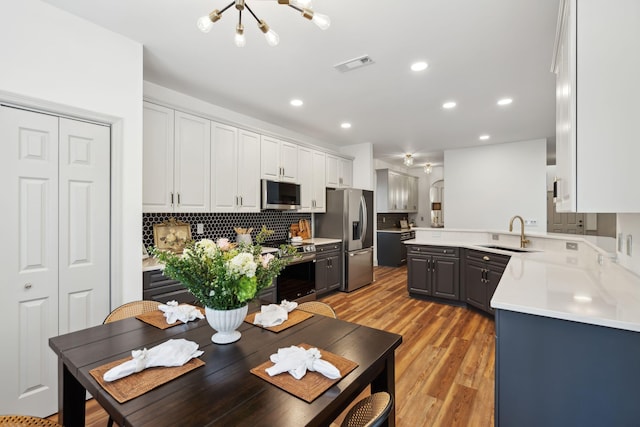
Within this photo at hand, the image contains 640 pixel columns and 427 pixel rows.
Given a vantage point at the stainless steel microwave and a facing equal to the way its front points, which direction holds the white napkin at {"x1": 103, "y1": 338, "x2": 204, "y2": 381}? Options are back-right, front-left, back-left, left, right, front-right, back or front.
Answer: front-right

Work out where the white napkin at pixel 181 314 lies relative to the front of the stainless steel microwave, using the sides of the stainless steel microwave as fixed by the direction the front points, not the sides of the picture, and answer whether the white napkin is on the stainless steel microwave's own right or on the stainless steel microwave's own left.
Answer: on the stainless steel microwave's own right

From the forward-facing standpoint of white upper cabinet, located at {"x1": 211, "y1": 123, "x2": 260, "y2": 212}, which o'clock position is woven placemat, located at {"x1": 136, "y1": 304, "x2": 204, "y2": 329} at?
The woven placemat is roughly at 2 o'clock from the white upper cabinet.

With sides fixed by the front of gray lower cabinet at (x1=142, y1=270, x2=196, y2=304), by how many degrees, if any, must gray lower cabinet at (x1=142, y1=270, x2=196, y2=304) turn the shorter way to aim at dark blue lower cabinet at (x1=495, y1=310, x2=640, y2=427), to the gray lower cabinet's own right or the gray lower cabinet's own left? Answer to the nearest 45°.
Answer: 0° — it already faces it

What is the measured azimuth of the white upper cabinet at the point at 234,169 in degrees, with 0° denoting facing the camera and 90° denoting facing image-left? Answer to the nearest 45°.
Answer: approximately 315°

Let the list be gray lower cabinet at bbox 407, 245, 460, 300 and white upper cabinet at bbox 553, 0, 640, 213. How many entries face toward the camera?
1

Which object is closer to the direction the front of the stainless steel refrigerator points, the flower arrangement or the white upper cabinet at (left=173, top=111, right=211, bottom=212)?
the flower arrangement

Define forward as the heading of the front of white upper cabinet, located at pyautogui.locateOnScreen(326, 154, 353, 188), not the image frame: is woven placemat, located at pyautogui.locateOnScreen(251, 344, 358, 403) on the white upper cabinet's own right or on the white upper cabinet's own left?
on the white upper cabinet's own right

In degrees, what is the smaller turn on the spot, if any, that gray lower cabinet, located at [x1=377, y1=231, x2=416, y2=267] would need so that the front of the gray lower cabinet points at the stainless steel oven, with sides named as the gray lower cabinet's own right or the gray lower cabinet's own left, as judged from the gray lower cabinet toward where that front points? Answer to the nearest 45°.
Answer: approximately 45° to the gray lower cabinet's own right

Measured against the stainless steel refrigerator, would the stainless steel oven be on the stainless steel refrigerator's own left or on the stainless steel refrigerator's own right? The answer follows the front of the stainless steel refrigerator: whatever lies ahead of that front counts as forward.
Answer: on the stainless steel refrigerator's own right

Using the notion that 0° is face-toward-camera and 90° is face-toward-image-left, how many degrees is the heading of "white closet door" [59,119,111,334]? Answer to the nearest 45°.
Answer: approximately 315°

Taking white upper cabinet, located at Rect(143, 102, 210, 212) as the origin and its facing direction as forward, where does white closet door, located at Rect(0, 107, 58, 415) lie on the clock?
The white closet door is roughly at 3 o'clock from the white upper cabinet.
